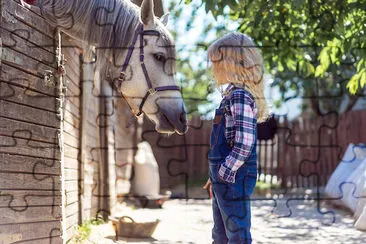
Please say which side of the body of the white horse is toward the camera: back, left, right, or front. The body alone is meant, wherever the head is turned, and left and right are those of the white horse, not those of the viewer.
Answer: right

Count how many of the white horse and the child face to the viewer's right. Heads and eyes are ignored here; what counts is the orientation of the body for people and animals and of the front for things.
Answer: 1

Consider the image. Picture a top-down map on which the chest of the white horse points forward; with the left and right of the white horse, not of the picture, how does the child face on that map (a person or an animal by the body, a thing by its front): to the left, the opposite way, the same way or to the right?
the opposite way

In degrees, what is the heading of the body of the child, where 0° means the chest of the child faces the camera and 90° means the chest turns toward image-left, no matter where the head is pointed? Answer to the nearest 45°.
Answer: approximately 90°

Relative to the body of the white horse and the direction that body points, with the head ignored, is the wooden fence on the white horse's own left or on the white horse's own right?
on the white horse's own left

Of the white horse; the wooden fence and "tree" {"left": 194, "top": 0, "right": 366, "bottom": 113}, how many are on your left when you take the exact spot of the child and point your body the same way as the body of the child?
0

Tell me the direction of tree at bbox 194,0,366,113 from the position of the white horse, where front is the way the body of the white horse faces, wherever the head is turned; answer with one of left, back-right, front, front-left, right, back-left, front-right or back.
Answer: front-left

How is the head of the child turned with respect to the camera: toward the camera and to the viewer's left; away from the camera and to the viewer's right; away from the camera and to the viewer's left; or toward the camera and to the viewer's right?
away from the camera and to the viewer's left
